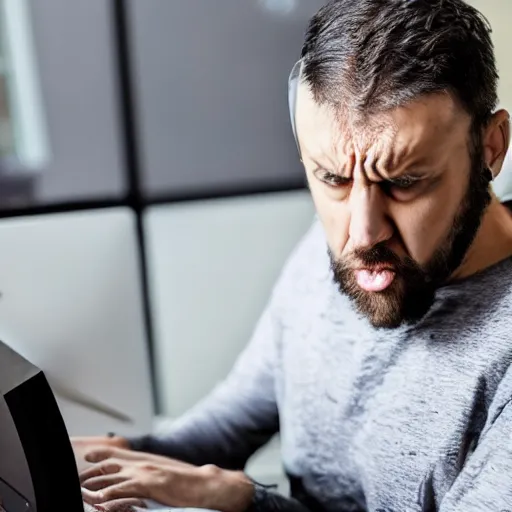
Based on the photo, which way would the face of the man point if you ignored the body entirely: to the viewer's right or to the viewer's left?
to the viewer's left

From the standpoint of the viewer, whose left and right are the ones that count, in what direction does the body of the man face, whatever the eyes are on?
facing the viewer and to the left of the viewer
